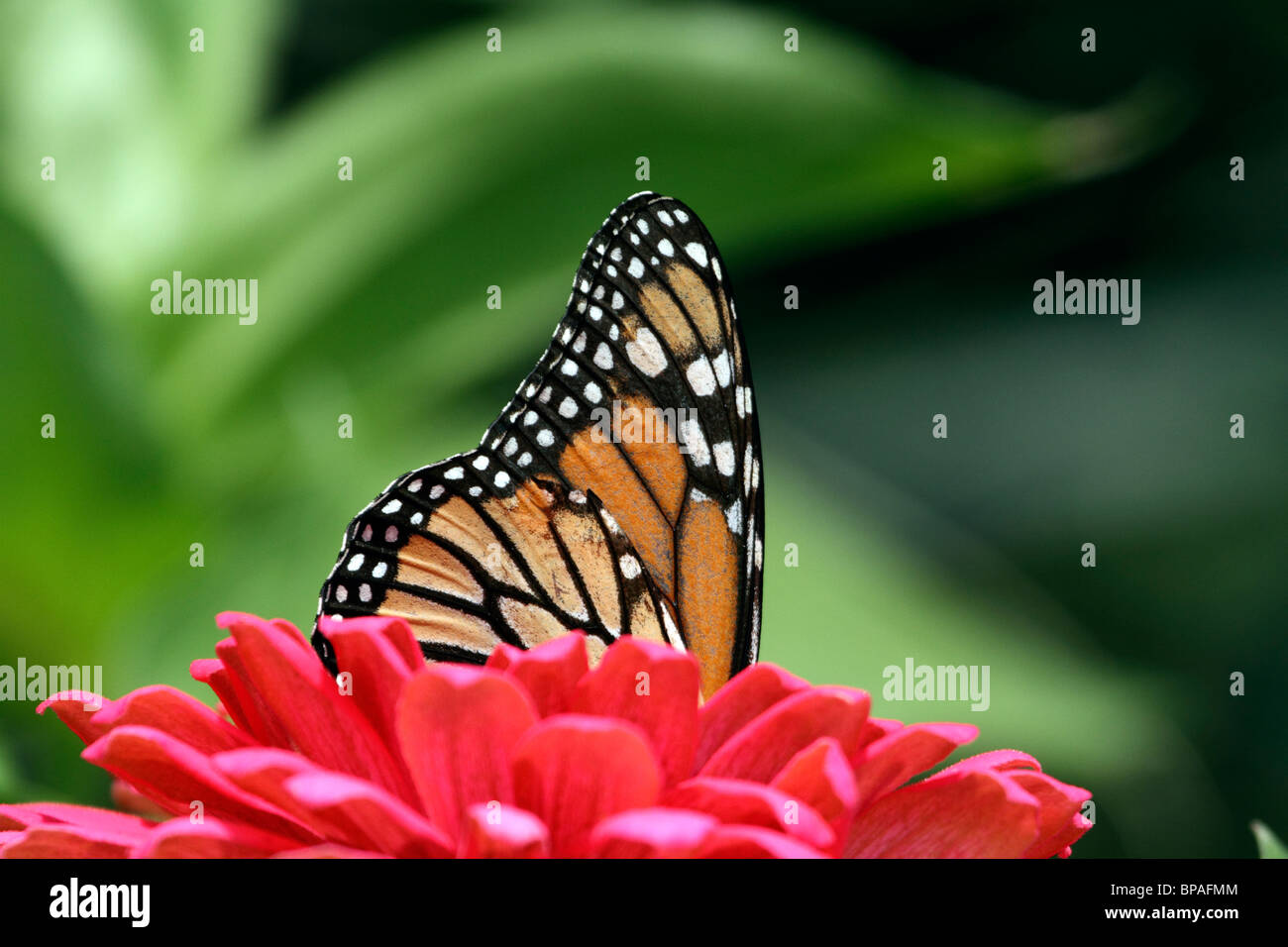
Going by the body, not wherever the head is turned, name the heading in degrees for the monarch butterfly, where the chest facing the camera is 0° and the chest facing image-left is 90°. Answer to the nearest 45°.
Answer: approximately 270°
